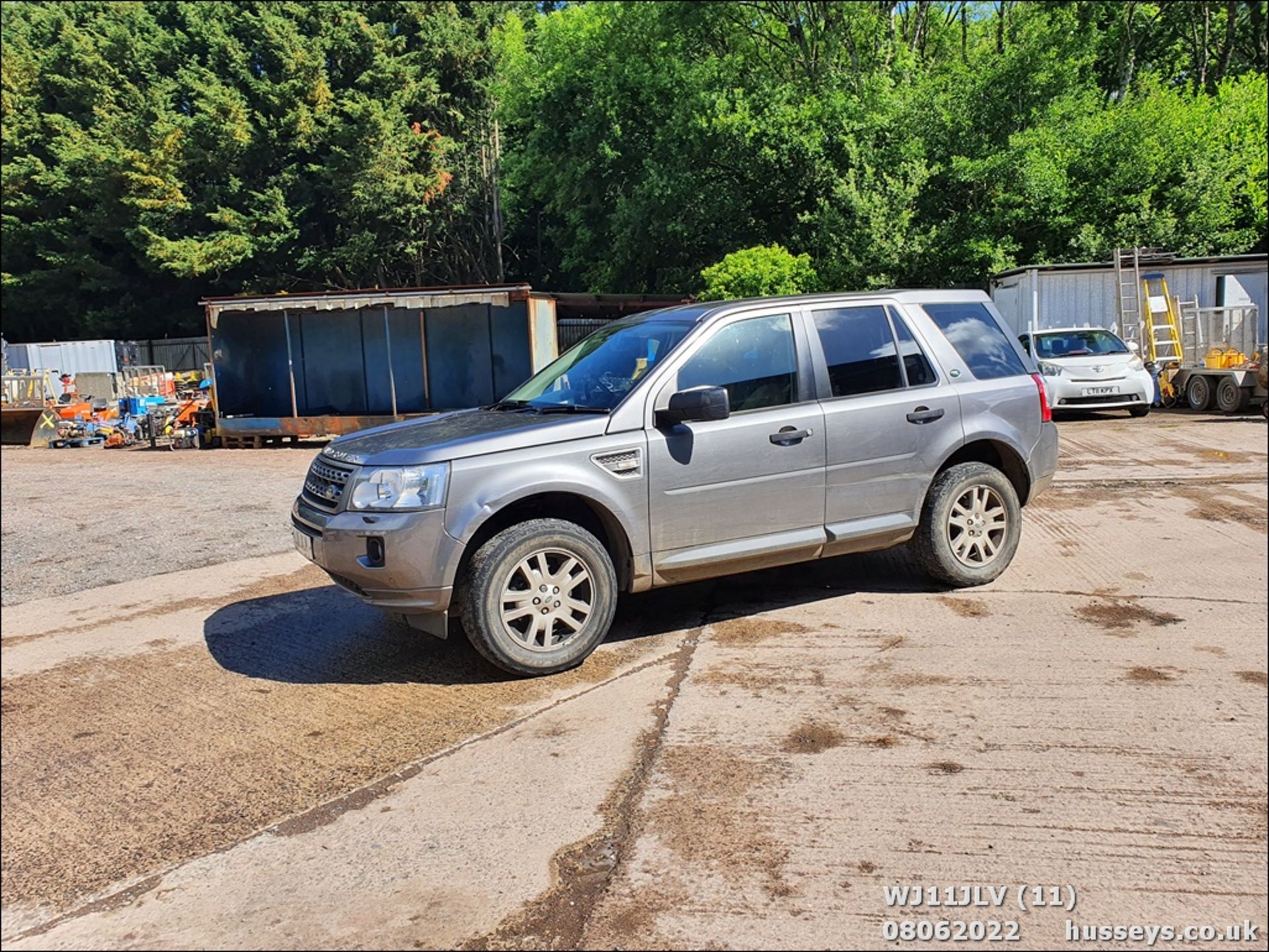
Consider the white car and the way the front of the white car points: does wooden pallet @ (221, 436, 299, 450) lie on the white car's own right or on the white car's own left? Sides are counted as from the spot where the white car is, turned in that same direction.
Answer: on the white car's own right

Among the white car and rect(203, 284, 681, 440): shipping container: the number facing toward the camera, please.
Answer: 2

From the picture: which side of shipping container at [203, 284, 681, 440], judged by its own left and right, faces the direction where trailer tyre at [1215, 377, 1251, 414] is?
left

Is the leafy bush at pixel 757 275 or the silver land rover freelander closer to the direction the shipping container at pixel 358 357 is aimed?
the silver land rover freelander

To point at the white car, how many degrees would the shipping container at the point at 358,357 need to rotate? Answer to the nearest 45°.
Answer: approximately 90° to its left

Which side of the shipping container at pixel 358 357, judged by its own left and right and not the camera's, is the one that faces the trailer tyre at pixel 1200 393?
left

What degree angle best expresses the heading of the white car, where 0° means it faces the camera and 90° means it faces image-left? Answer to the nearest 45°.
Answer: approximately 0°
